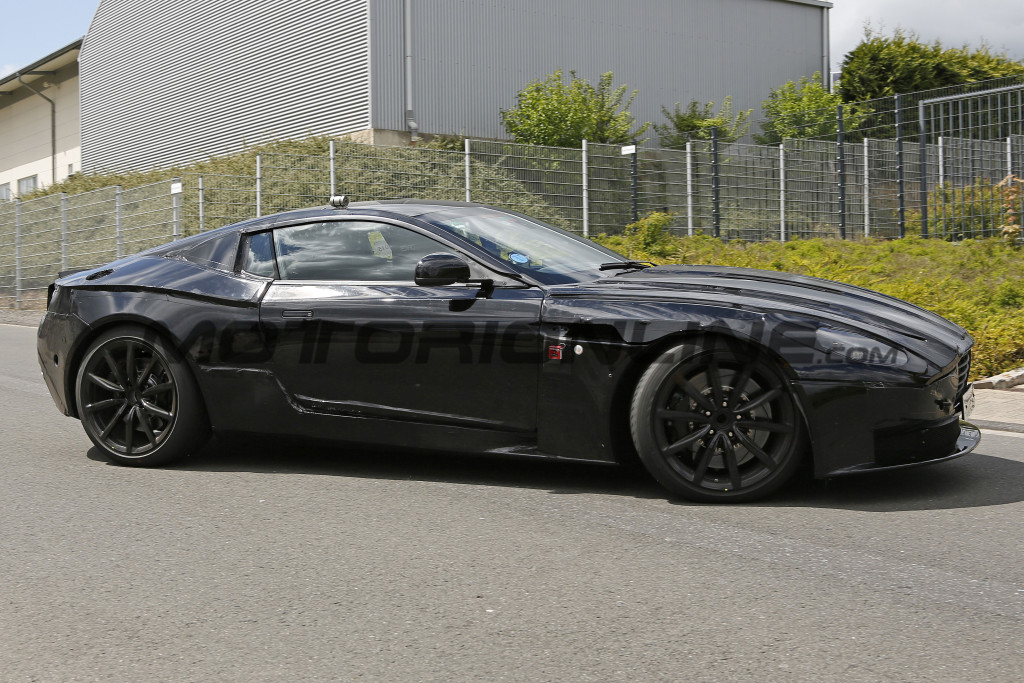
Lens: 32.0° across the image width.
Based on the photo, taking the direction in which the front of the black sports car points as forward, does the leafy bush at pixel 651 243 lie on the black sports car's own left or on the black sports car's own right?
on the black sports car's own left

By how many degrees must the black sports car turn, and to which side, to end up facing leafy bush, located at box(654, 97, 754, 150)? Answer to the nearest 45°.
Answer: approximately 90° to its left

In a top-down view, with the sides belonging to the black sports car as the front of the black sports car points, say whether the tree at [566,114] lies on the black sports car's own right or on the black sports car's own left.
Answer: on the black sports car's own left

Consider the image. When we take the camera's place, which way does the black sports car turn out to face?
facing to the right of the viewer

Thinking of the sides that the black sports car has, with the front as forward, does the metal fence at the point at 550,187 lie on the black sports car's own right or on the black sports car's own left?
on the black sports car's own left

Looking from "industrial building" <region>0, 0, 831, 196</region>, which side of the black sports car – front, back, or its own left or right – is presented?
left

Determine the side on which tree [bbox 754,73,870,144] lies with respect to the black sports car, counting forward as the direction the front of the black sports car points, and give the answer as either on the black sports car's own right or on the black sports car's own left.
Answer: on the black sports car's own left

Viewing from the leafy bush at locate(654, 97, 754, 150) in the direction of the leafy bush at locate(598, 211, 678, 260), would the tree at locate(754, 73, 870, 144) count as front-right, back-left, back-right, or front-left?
back-left
